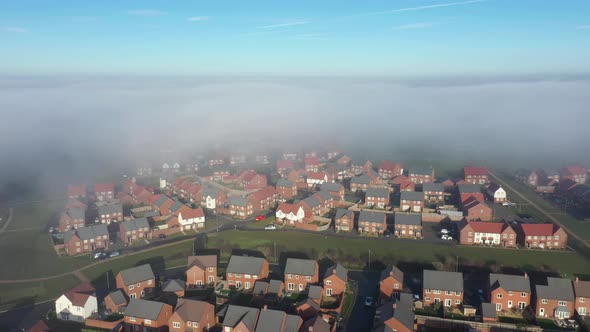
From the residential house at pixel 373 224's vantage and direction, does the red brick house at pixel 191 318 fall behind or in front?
in front

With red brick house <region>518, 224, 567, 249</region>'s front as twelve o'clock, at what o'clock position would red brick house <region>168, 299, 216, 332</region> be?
red brick house <region>168, 299, 216, 332</region> is roughly at 1 o'clock from red brick house <region>518, 224, 567, 249</region>.

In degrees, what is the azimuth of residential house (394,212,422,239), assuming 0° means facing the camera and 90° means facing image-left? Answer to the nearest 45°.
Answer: approximately 0°

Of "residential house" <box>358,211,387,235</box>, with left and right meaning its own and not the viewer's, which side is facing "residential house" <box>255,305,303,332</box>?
front

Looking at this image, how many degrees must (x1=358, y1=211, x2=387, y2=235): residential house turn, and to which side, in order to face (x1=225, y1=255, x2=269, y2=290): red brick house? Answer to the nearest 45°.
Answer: approximately 45° to its right

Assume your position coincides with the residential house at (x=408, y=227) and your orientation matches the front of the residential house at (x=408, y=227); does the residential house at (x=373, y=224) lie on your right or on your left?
on your right

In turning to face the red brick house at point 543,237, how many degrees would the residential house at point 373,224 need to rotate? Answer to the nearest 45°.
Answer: approximately 90° to its left

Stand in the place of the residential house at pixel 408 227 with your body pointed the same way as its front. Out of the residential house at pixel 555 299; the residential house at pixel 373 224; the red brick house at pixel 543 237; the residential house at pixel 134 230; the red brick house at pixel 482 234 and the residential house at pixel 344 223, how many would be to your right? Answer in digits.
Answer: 3

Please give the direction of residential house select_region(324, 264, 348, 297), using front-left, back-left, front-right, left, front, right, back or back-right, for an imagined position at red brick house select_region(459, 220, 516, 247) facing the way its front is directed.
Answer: front-right

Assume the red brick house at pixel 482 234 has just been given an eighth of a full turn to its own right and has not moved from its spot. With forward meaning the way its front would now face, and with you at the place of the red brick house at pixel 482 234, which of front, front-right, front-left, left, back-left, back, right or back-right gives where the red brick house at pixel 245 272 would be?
front

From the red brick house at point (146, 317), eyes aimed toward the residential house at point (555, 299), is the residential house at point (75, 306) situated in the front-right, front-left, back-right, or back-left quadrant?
back-left
